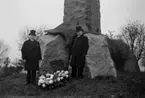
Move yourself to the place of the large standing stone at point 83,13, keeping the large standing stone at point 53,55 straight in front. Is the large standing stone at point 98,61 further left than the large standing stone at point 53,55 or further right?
left

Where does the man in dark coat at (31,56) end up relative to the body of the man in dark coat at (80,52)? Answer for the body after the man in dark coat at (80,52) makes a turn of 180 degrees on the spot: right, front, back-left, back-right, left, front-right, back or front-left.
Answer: back-left

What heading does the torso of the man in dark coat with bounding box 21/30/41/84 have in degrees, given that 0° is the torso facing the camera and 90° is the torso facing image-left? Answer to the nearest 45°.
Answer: approximately 0°

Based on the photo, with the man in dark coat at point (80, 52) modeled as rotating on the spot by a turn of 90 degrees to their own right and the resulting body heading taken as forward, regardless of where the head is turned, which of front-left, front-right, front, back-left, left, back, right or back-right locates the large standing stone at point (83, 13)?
front-right

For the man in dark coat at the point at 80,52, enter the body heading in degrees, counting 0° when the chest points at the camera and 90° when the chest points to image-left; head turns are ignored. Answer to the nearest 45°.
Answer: approximately 45°

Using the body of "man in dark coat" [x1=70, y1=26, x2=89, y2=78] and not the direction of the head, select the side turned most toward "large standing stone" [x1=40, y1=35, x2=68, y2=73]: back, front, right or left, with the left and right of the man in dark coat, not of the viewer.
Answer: right

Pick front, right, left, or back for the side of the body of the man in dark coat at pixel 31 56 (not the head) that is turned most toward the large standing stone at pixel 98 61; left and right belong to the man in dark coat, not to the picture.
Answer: left

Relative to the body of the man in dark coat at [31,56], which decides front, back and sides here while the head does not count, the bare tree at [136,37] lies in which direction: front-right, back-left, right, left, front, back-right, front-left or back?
back-left
